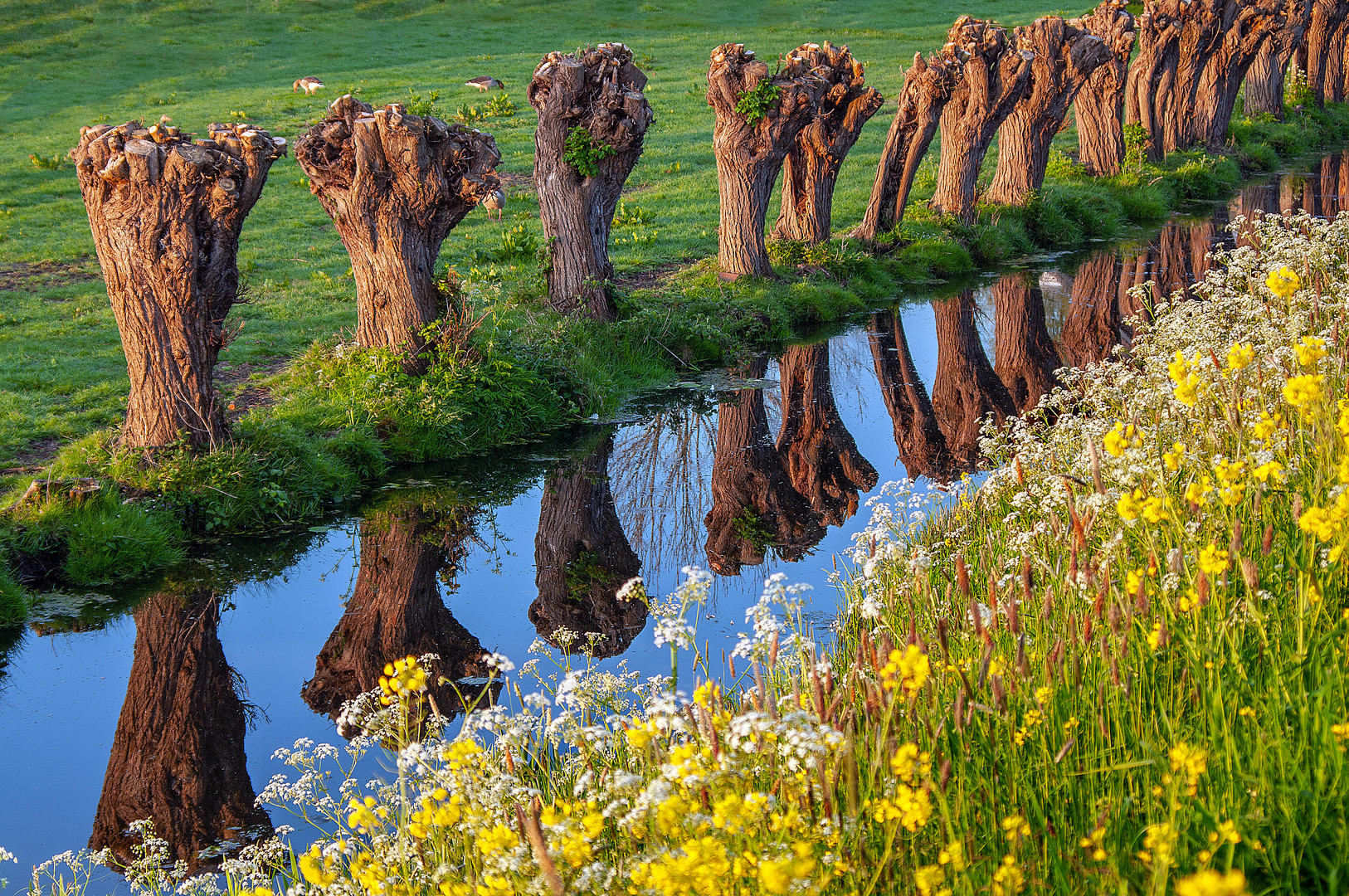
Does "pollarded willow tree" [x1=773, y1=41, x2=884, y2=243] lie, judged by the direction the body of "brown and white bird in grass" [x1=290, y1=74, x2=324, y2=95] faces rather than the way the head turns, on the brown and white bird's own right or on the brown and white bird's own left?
on the brown and white bird's own left

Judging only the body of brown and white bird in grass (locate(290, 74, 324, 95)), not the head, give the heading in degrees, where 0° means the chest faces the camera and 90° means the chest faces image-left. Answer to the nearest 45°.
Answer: approximately 90°

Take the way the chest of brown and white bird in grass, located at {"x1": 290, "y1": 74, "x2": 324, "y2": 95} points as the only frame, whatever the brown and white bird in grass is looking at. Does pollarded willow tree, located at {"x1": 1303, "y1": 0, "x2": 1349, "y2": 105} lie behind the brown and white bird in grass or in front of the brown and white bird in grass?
behind

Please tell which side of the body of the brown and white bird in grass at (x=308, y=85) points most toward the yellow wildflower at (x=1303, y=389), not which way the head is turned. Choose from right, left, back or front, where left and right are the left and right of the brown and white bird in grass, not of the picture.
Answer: left

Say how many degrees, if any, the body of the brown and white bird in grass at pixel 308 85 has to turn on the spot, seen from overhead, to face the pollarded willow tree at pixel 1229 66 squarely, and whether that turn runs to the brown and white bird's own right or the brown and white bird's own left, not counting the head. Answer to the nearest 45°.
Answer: approximately 135° to the brown and white bird's own left

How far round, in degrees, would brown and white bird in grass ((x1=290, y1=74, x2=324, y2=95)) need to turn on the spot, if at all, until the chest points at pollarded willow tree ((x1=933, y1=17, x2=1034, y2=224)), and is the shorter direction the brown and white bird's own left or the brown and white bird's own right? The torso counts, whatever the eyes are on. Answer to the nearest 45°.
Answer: approximately 135° to the brown and white bird's own left

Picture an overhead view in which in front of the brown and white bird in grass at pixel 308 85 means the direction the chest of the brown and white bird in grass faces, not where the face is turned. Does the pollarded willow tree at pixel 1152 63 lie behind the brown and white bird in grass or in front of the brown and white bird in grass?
behind
